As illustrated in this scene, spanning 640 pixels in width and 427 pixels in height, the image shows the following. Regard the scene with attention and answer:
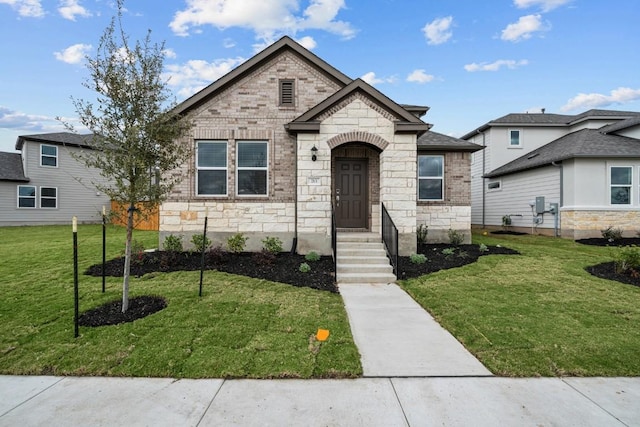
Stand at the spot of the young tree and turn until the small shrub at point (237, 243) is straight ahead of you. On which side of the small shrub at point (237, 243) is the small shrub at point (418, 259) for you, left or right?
right

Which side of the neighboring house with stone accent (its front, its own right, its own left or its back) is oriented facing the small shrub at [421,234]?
right

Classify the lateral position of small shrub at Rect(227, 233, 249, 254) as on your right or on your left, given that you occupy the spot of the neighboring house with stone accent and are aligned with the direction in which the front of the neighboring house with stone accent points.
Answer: on your right

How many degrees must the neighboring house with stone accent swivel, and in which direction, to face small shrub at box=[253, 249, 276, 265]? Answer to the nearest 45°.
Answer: approximately 90° to its right

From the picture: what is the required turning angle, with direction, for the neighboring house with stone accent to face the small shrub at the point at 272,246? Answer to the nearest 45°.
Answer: approximately 90° to its right

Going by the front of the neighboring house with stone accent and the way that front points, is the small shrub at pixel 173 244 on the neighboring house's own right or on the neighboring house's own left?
on the neighboring house's own right

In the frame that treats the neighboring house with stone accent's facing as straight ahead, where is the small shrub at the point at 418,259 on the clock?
The small shrub is roughly at 2 o'clock from the neighboring house with stone accent.

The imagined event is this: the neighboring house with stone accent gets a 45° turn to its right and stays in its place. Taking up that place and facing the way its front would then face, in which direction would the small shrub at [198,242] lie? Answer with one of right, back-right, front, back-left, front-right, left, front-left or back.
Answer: front-right

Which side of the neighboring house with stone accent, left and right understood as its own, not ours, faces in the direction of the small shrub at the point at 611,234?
front

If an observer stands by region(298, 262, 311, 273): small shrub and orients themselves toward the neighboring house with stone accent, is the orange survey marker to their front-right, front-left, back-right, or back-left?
back-right

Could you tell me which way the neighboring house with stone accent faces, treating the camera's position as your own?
facing the viewer and to the right of the viewer

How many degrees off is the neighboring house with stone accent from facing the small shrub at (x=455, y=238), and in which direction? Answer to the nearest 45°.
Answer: approximately 90° to its right

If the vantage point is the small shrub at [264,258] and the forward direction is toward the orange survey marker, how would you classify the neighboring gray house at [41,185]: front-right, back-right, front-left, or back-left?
back-right

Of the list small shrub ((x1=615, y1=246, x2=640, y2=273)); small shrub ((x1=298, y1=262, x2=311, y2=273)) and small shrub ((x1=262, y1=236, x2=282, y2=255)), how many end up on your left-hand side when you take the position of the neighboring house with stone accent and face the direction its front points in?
0

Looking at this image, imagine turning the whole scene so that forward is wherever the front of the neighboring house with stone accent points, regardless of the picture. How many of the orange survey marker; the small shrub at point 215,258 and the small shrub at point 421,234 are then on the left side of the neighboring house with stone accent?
0
